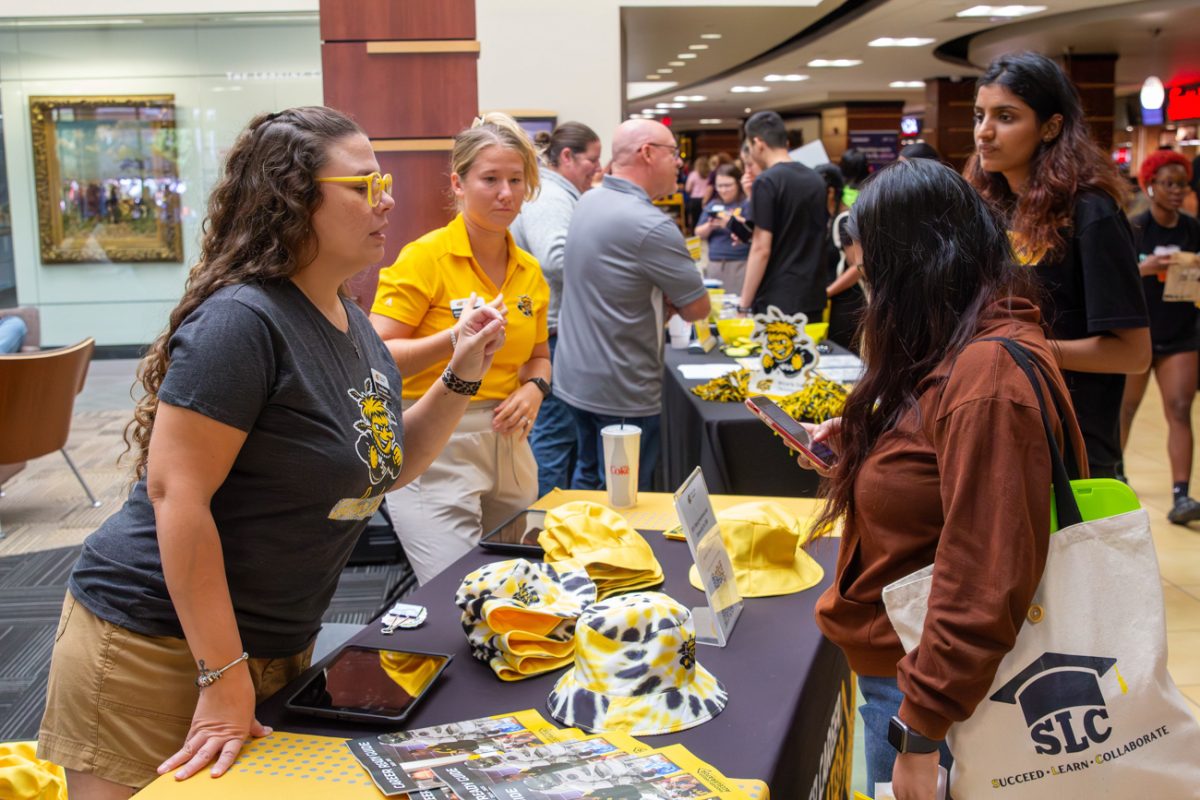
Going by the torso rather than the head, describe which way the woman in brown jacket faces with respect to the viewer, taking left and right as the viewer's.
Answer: facing to the left of the viewer

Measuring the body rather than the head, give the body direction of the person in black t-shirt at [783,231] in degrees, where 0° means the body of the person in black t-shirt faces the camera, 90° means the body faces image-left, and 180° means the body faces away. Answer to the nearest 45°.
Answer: approximately 135°

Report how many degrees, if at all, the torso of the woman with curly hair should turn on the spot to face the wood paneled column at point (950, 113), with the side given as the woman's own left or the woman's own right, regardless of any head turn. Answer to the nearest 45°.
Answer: approximately 90° to the woman's own left

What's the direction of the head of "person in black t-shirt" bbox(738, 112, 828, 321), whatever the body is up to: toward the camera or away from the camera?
away from the camera

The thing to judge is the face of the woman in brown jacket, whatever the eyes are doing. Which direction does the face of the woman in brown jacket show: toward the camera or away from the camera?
away from the camera

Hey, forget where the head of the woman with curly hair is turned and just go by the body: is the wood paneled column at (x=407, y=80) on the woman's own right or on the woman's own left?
on the woman's own left

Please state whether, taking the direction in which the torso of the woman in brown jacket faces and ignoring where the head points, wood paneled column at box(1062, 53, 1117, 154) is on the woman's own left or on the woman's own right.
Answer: on the woman's own right

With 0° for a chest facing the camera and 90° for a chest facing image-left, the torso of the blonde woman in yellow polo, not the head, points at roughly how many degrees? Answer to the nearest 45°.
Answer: approximately 315°
